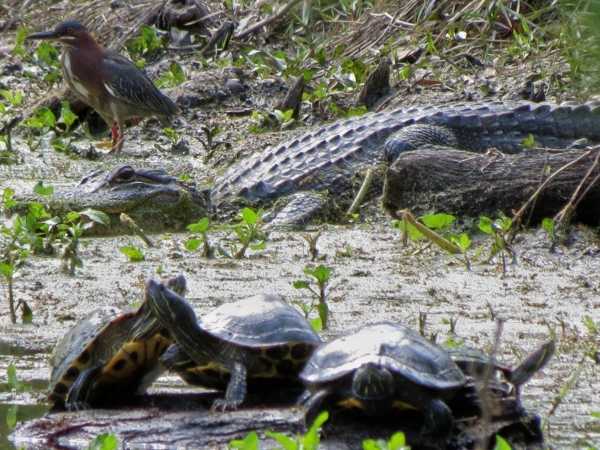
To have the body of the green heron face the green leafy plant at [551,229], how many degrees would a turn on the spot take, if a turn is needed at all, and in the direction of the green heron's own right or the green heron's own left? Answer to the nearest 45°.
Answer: approximately 135° to the green heron's own left

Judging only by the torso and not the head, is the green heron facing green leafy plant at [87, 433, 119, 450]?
no

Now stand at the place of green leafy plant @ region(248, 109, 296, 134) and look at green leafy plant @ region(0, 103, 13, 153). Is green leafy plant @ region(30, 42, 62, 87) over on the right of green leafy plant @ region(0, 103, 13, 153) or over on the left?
right

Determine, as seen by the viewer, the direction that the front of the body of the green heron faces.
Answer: to the viewer's left

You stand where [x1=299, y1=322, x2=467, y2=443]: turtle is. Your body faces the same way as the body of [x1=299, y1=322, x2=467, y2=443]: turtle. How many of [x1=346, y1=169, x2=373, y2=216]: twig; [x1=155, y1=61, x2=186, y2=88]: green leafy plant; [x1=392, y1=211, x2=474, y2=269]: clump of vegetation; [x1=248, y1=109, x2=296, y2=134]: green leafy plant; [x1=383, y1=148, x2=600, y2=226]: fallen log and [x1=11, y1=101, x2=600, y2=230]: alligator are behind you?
6

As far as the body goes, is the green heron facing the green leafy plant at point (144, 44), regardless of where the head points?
no

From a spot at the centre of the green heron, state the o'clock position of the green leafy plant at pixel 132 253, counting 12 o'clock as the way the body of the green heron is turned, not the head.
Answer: The green leafy plant is roughly at 9 o'clock from the green heron.

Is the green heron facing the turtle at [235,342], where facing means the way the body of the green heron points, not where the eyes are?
no

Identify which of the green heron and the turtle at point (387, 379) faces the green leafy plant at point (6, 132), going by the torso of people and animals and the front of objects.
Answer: the green heron

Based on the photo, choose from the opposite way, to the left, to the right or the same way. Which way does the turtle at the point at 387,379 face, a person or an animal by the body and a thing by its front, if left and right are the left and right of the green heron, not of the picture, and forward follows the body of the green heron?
to the left

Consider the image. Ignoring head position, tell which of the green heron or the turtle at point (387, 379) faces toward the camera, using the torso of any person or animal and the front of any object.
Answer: the turtle

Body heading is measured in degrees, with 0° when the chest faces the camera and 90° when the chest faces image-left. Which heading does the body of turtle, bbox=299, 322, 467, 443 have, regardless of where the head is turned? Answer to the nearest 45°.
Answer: approximately 0°

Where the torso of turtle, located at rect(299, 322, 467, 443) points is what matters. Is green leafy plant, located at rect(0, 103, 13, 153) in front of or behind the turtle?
behind

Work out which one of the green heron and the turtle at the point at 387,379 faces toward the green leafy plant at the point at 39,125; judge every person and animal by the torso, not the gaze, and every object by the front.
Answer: the green heron

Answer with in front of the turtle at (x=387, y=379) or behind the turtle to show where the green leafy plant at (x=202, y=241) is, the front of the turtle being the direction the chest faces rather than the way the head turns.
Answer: behind

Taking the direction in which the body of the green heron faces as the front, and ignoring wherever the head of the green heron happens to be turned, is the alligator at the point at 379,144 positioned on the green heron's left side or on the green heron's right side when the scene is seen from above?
on the green heron's left side

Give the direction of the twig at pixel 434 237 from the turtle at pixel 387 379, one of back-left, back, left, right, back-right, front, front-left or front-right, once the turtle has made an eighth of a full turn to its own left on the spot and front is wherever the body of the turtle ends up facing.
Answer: back-left
